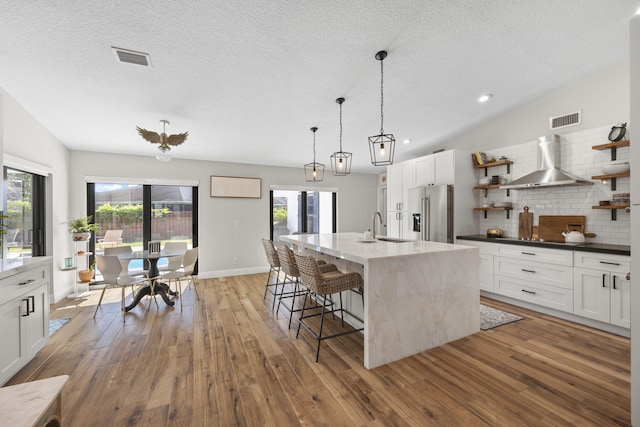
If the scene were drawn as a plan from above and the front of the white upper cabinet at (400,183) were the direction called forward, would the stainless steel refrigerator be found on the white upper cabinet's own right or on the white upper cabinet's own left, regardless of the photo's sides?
on the white upper cabinet's own left

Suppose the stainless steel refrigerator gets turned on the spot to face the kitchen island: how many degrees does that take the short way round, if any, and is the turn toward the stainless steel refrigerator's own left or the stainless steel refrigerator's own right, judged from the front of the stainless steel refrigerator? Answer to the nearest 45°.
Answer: approximately 45° to the stainless steel refrigerator's own left

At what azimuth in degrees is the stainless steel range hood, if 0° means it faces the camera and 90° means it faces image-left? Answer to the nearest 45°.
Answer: approximately 45°
